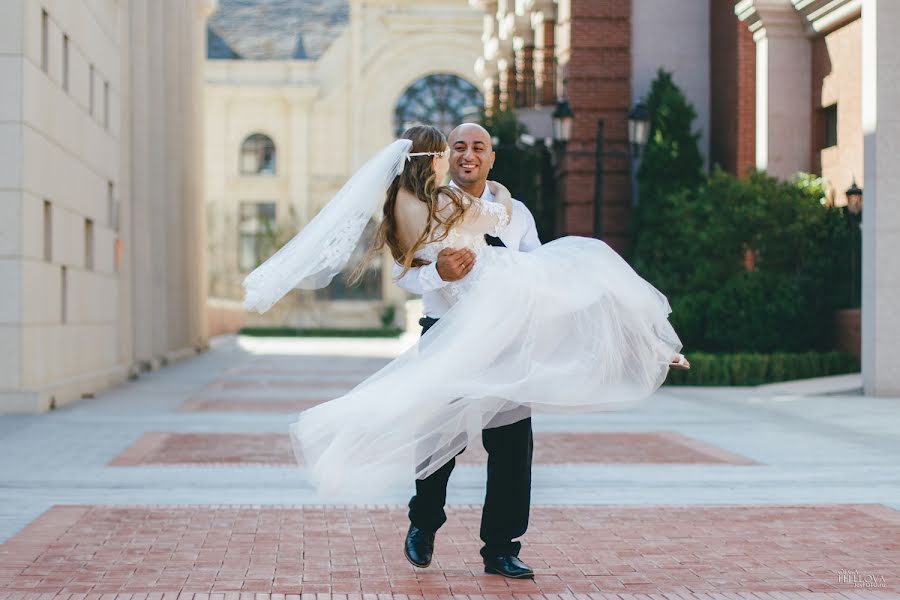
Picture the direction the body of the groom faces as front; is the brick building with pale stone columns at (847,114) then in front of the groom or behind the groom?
behind

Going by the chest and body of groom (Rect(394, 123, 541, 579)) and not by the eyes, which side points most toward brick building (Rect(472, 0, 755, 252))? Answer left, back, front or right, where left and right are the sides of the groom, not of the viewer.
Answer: back

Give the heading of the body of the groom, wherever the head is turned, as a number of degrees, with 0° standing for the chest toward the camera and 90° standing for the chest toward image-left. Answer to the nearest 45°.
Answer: approximately 0°

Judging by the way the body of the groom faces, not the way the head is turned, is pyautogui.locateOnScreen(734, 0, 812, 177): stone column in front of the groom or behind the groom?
behind

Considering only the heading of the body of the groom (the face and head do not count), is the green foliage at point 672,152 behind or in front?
behind
